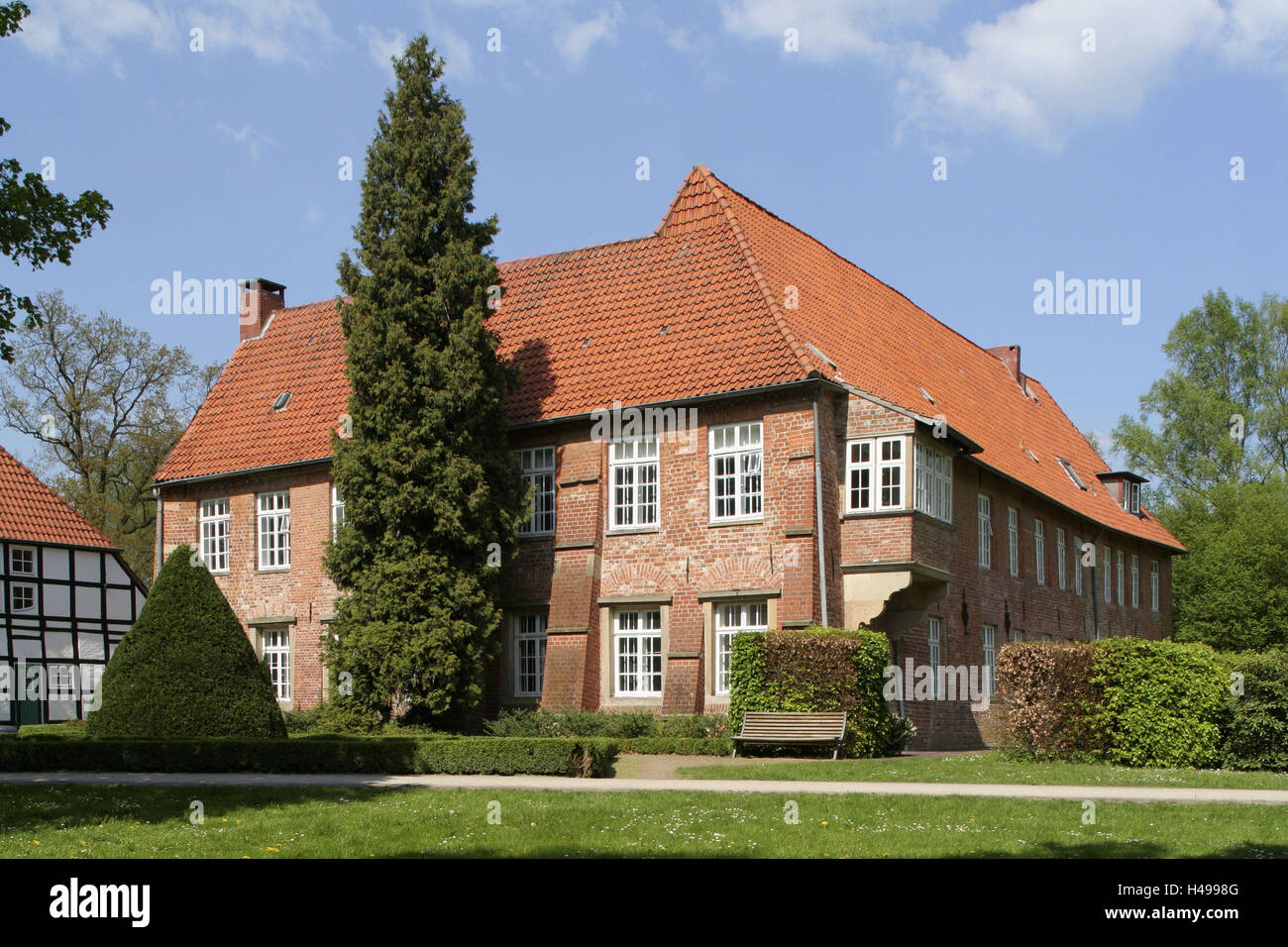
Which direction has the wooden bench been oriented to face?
toward the camera

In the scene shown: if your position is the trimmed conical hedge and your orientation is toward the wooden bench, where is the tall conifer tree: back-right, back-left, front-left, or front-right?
front-left

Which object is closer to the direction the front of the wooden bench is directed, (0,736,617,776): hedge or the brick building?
the hedge

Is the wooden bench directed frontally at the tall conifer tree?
no

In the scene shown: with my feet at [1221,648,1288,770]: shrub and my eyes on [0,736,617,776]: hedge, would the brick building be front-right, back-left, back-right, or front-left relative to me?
front-right

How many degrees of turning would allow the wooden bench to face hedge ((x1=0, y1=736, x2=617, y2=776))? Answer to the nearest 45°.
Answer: approximately 45° to its right

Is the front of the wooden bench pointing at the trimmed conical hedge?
no

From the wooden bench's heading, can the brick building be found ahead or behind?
behind
